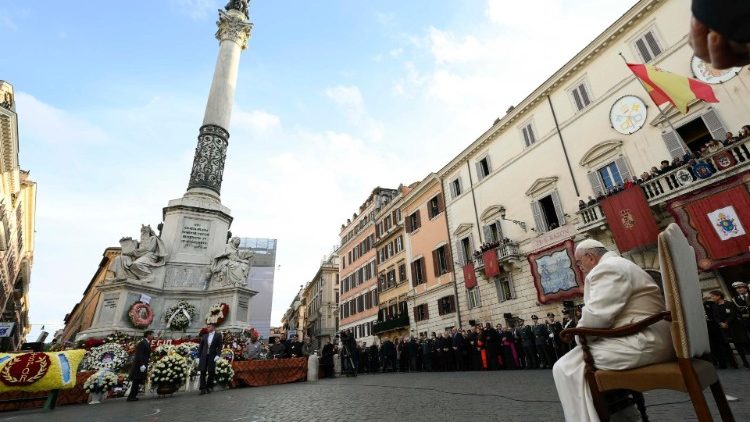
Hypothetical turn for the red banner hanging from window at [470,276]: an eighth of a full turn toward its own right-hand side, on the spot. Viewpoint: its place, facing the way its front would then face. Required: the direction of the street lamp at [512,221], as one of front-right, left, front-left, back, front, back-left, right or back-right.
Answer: back-left

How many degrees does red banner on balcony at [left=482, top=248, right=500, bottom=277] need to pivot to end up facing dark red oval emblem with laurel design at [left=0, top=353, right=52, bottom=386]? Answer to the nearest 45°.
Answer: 0° — it already faces it

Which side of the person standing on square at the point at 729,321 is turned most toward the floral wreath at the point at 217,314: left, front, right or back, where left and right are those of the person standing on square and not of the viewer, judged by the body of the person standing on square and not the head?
front

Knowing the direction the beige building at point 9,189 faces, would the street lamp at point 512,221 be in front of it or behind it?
in front

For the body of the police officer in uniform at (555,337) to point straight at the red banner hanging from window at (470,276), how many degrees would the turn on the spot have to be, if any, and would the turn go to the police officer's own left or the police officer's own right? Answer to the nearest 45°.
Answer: approximately 90° to the police officer's own right

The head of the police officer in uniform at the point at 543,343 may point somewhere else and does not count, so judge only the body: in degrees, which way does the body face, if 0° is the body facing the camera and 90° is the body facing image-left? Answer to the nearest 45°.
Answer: approximately 45°

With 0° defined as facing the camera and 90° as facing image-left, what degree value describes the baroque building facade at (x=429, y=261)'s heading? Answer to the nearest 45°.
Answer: approximately 45°

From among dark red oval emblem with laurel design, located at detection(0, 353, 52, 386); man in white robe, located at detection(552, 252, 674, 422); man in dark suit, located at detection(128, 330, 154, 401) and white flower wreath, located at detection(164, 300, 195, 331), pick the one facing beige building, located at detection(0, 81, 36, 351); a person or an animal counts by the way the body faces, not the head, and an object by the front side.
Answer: the man in white robe

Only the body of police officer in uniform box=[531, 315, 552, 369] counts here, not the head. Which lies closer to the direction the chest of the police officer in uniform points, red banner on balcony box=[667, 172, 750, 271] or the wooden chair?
the wooden chair

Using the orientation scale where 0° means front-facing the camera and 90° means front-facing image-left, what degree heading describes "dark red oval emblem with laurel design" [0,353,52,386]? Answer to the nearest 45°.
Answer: approximately 0°

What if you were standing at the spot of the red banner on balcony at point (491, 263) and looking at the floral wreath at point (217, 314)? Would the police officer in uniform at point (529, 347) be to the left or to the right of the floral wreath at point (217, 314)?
left
